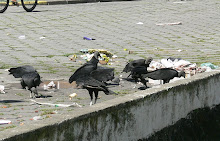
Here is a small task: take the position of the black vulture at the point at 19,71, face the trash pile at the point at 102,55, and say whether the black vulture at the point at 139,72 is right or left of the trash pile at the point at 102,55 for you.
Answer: right

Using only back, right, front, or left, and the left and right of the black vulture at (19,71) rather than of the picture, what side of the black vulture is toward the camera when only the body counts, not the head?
right
